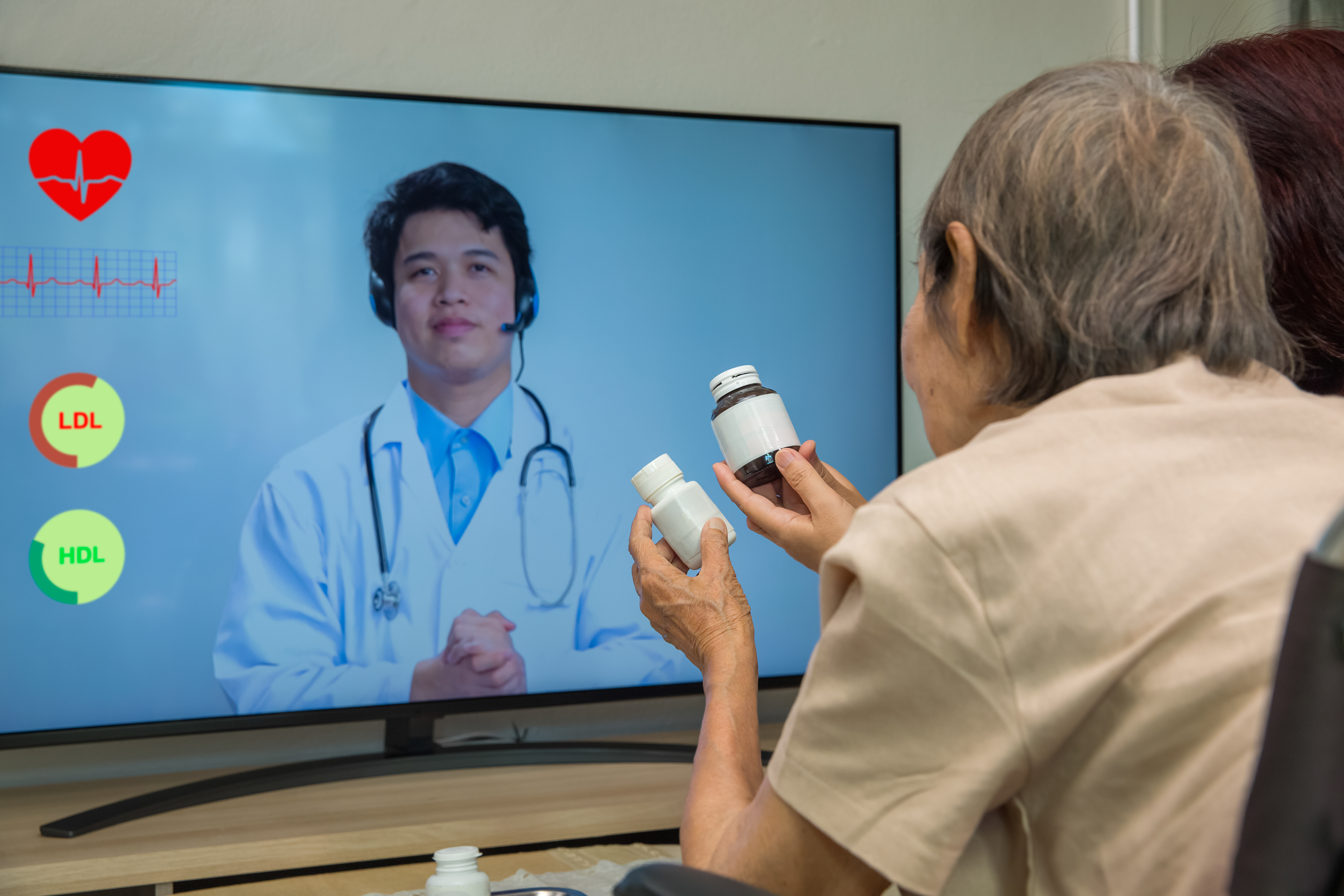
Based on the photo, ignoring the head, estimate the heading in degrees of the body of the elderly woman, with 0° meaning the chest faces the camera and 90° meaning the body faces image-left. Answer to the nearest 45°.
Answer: approximately 135°

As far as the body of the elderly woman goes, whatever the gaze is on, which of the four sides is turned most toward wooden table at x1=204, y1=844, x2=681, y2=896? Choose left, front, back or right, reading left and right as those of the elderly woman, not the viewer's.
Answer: front

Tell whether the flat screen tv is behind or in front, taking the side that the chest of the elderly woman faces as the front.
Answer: in front

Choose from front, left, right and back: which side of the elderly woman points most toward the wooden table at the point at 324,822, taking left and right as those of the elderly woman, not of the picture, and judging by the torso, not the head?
front

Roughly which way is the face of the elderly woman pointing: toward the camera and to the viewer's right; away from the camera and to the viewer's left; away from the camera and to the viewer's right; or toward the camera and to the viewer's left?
away from the camera and to the viewer's left
